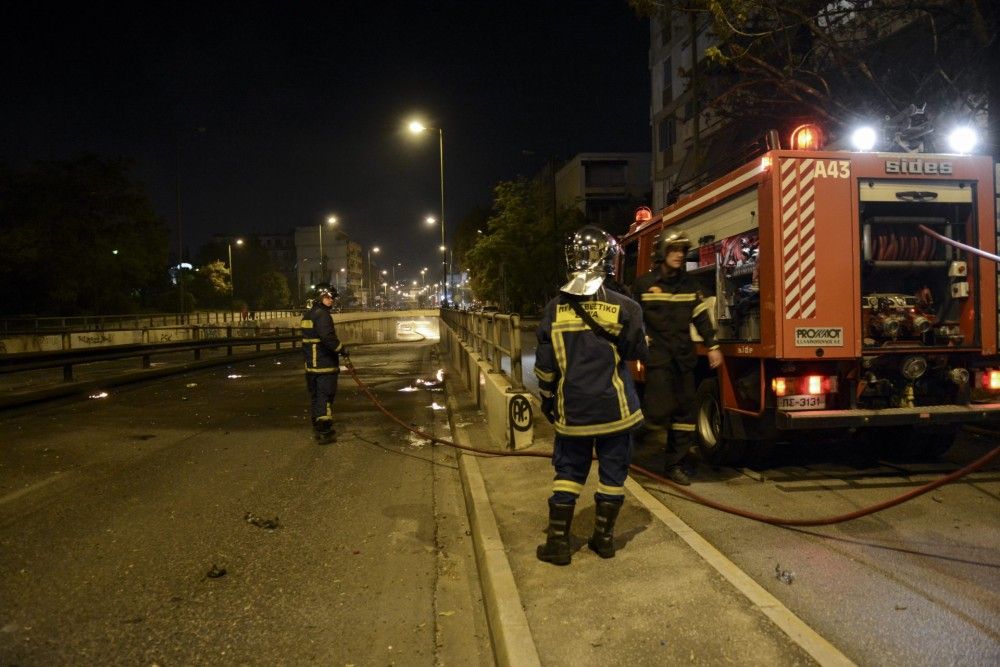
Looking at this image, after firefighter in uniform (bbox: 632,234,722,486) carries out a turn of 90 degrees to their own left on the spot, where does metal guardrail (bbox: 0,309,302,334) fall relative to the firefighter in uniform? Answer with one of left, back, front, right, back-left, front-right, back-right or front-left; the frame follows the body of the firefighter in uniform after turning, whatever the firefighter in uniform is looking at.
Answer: left

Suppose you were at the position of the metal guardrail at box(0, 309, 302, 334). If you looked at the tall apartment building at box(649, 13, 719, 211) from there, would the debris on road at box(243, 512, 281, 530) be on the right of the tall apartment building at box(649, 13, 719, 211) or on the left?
right

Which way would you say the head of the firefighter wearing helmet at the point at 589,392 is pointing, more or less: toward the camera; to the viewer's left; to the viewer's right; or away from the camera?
away from the camera

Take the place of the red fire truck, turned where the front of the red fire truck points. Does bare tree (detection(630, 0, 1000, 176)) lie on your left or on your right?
on your right

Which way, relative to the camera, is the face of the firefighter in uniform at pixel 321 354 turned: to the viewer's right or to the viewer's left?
to the viewer's right

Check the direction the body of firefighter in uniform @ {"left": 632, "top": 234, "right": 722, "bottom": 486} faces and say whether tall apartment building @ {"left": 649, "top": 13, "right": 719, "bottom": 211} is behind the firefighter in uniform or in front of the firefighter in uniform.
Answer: behind

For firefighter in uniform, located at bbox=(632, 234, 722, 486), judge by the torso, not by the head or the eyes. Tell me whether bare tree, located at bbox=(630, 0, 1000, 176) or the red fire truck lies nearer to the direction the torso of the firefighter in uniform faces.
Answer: the red fire truck

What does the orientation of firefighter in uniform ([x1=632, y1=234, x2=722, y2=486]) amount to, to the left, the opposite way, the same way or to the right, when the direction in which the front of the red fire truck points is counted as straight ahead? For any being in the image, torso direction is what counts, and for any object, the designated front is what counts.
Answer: the opposite way

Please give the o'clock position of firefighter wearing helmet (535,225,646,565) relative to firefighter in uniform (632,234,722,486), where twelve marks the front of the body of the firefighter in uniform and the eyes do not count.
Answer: The firefighter wearing helmet is roughly at 2 o'clock from the firefighter in uniform.

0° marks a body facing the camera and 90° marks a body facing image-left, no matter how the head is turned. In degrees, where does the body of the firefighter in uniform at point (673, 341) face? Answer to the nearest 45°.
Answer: approximately 315°

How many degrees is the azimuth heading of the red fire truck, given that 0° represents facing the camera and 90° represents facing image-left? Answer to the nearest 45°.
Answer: approximately 135°
